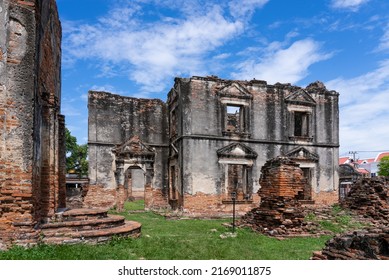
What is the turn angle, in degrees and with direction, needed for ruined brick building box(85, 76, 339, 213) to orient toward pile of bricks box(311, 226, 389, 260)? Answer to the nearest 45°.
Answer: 0° — it already faces it

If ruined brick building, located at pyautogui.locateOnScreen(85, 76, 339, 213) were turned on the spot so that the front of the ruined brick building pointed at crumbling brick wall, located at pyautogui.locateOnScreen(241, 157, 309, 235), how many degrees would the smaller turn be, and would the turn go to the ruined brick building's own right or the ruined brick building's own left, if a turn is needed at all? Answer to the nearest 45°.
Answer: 0° — it already faces it

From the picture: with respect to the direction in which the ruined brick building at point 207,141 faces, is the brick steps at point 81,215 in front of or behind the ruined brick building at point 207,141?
in front

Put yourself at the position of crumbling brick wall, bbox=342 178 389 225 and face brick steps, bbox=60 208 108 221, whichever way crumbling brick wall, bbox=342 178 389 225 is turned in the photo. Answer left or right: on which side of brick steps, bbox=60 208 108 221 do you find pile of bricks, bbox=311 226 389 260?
left

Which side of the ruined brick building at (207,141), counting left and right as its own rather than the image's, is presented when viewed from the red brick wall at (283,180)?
front

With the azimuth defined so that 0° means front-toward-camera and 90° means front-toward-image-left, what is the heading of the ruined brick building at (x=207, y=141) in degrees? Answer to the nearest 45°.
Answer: approximately 0°

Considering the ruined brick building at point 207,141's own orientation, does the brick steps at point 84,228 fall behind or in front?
in front
